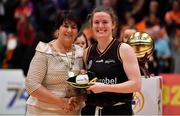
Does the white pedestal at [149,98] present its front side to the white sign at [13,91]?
no

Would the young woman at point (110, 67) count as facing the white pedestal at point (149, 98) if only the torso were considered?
no

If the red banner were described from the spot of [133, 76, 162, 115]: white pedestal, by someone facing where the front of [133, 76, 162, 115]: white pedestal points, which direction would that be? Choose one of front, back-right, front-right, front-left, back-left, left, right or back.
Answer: back

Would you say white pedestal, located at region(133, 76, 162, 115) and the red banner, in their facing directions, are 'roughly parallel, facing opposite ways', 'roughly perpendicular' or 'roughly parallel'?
roughly parallel

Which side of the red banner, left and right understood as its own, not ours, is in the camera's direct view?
front

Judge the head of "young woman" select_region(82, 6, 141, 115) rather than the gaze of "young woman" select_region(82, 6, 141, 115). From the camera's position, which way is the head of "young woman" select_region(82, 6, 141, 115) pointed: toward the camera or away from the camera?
toward the camera

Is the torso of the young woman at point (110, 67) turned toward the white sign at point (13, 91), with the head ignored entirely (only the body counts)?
no

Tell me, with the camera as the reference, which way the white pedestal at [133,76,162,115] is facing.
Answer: facing the viewer

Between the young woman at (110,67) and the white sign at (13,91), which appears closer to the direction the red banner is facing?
the young woman

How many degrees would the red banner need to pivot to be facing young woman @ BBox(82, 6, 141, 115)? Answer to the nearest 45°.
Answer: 0° — it already faces them
